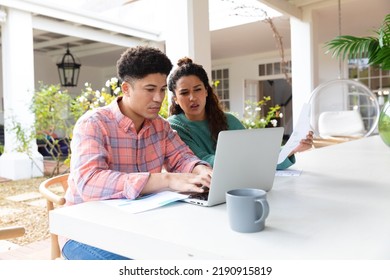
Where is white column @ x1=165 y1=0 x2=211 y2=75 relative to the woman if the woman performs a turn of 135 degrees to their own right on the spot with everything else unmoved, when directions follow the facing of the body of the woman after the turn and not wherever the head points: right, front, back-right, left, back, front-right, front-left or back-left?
front-right

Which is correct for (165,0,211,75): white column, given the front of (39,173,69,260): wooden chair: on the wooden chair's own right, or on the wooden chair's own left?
on the wooden chair's own left

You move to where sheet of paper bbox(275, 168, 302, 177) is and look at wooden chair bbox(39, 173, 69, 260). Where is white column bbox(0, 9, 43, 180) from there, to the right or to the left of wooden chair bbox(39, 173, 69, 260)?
right

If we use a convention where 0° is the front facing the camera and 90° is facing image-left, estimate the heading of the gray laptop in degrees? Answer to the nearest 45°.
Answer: approximately 135°

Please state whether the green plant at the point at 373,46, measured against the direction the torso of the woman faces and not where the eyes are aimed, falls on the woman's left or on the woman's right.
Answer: on the woman's left

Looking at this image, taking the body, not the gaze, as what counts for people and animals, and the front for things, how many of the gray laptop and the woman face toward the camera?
1

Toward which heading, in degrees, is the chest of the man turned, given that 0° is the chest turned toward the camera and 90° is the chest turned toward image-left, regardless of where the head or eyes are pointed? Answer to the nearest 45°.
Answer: approximately 315°

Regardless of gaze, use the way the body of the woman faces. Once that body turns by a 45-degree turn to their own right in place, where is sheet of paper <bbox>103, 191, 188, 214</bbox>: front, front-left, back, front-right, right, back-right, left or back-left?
front-left

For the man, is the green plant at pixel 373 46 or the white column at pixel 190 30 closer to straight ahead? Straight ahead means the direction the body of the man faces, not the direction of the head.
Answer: the green plant

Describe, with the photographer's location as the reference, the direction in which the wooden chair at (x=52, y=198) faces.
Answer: facing the viewer and to the right of the viewer

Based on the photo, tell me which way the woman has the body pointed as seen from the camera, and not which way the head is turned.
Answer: toward the camera
